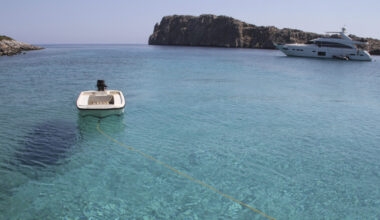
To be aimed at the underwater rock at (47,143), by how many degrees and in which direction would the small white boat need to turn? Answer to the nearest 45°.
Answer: approximately 45° to its right

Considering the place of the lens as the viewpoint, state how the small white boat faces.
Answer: facing the viewer
